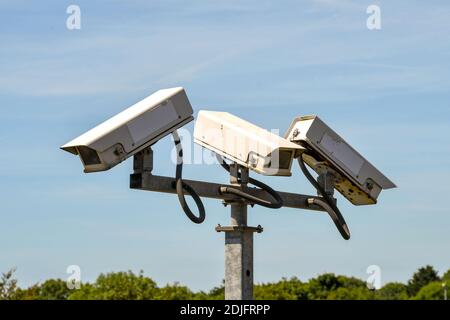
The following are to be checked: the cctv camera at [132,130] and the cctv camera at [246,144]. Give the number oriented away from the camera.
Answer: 0

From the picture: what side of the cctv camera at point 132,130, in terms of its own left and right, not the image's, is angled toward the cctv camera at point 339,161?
back

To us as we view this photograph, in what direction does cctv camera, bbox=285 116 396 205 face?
facing away from the viewer and to the right of the viewer

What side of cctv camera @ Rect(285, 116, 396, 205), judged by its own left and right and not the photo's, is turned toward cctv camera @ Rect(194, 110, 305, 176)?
back

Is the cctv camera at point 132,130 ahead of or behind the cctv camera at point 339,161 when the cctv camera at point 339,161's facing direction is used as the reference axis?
behind

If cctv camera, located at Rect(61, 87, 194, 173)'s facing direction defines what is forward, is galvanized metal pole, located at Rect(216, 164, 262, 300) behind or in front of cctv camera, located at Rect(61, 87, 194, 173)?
behind

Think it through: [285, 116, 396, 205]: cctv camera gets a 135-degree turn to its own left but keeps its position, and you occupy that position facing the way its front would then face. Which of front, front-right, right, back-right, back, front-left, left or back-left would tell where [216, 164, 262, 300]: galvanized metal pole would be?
front-left

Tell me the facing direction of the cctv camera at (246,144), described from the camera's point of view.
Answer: facing the viewer and to the right of the viewer

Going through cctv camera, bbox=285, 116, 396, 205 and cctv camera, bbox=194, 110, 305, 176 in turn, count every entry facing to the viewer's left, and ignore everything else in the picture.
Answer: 0

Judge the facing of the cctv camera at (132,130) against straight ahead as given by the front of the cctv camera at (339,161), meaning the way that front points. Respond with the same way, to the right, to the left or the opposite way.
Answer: the opposite way
